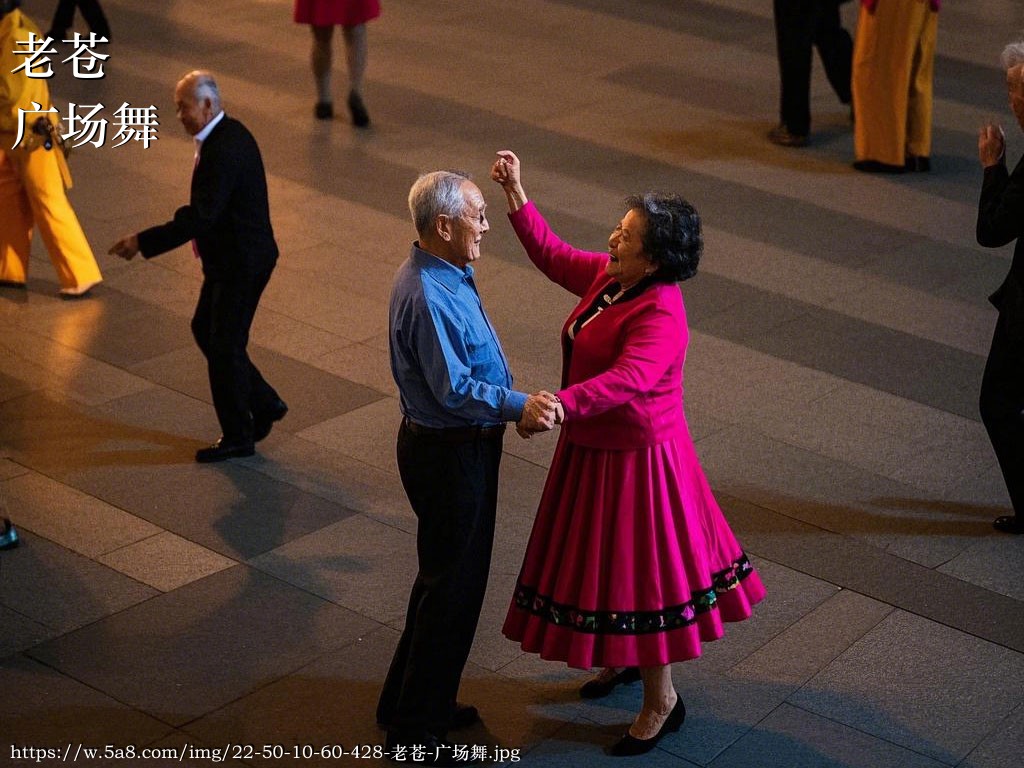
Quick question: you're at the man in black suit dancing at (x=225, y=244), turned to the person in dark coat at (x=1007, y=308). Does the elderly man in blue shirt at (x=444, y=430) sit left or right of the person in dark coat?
right

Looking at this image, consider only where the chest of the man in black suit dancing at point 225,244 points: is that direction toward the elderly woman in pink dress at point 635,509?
no

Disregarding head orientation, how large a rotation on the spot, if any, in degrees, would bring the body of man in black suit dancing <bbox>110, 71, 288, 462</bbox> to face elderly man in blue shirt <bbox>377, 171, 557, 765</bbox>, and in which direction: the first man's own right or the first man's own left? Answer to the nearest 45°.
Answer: approximately 90° to the first man's own left

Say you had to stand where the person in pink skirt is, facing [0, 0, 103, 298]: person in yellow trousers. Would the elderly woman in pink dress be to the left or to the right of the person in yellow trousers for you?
left

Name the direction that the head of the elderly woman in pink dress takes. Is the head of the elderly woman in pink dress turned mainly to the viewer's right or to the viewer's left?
to the viewer's left

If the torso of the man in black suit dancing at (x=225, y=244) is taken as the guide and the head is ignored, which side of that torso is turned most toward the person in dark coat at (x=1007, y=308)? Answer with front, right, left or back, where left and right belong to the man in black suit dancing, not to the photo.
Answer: back

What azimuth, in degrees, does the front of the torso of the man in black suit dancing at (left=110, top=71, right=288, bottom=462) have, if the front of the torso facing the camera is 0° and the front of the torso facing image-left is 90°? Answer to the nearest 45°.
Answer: approximately 90°

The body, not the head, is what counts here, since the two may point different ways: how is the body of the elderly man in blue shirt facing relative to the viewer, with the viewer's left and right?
facing to the right of the viewer

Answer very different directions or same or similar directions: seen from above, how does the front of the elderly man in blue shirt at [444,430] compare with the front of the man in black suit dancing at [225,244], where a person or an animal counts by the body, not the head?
very different directions

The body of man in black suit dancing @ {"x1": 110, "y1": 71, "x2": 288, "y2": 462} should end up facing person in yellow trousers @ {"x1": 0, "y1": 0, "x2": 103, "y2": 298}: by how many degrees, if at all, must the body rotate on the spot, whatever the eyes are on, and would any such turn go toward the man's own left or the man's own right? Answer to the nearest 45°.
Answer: approximately 45° to the man's own right

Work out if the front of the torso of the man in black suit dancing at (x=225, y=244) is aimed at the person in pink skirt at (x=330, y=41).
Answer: no
